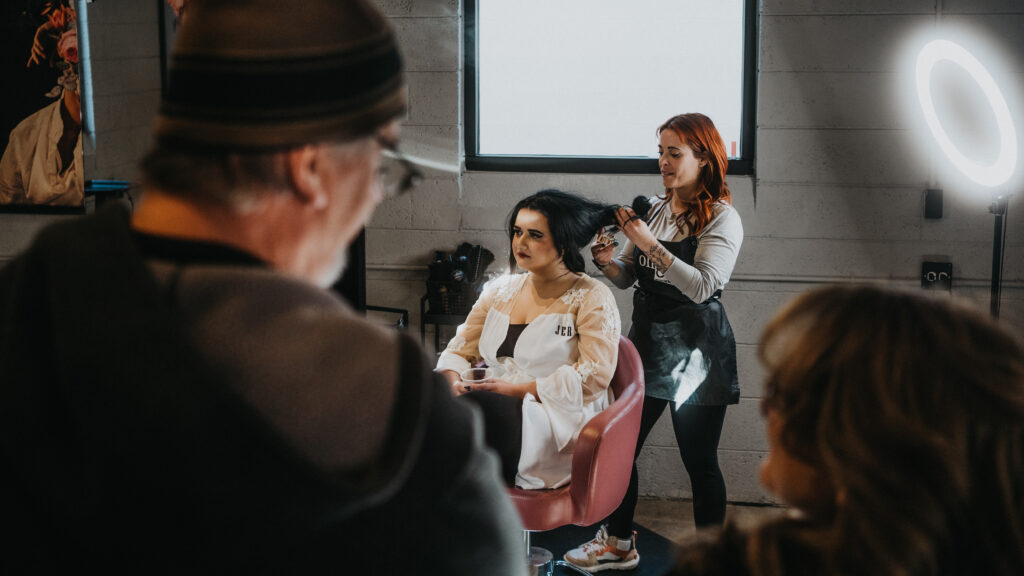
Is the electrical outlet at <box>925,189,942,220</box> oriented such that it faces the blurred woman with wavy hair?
yes

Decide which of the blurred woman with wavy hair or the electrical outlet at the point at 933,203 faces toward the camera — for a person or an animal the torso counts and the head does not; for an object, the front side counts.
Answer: the electrical outlet

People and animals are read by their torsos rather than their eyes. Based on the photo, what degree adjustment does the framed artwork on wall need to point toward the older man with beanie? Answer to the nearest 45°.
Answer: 0° — it already faces them

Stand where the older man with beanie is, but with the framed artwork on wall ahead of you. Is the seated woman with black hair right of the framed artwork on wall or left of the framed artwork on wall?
right

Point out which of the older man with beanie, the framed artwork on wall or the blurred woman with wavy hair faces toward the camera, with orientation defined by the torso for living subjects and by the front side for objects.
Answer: the framed artwork on wall

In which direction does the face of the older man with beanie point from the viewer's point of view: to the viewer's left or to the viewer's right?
to the viewer's right

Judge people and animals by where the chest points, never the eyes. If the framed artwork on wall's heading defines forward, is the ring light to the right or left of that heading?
on its left

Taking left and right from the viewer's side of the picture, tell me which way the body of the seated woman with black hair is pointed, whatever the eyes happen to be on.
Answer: facing the viewer and to the left of the viewer

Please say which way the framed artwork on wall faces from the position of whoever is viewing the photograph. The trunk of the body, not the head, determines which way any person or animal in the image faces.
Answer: facing the viewer

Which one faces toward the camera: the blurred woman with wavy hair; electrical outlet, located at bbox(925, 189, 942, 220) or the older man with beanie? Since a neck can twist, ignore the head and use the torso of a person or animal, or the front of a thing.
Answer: the electrical outlet

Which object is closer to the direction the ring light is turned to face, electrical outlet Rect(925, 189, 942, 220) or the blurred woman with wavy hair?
the blurred woman with wavy hair

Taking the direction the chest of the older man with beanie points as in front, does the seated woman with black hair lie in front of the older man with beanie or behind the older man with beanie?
in front

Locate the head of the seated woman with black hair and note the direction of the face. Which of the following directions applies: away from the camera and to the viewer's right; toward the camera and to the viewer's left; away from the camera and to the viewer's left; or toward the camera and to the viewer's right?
toward the camera and to the viewer's left

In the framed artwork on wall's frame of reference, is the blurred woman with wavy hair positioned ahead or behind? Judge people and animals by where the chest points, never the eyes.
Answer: ahead

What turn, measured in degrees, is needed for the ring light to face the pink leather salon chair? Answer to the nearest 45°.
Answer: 0° — it already faces it
